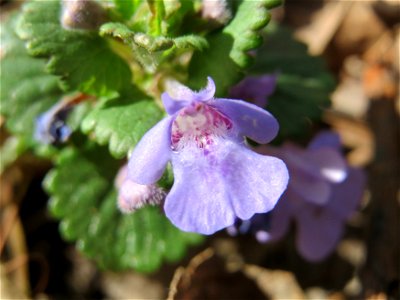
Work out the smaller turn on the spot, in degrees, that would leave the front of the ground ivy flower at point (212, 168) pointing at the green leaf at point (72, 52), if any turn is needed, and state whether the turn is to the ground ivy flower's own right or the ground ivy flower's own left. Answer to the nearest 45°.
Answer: approximately 135° to the ground ivy flower's own right

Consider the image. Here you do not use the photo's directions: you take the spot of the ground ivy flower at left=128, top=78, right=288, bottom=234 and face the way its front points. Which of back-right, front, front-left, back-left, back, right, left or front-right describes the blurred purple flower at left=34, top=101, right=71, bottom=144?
back-right

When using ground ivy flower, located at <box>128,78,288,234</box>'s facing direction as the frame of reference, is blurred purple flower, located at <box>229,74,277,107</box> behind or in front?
behind

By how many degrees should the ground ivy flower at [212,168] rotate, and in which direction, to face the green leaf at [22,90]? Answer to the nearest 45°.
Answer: approximately 135° to its right

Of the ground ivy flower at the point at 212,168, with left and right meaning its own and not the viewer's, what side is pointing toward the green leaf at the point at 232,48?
back

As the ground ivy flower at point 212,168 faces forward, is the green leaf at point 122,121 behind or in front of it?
behind

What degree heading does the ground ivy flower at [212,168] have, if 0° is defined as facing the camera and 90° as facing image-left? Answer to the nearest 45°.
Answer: approximately 0°
